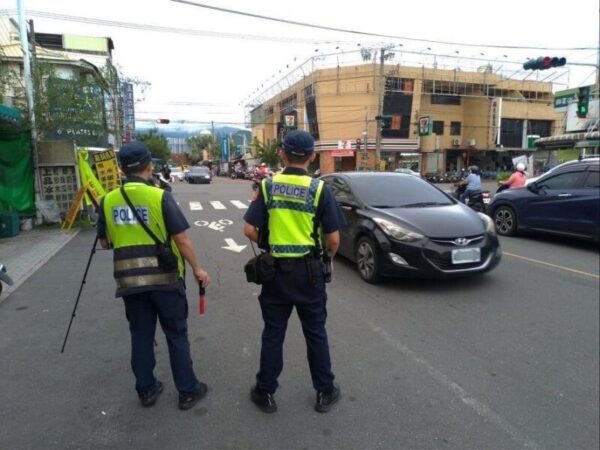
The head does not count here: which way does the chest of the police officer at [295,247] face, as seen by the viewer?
away from the camera

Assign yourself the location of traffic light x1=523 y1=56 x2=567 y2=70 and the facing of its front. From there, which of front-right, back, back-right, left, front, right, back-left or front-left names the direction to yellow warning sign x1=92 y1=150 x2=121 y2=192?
front-right

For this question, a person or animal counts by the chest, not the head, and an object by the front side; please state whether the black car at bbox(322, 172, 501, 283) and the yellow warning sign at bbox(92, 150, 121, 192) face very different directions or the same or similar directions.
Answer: same or similar directions

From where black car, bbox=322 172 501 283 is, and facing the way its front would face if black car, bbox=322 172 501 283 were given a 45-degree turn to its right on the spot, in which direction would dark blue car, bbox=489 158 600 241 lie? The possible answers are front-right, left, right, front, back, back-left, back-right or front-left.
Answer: back-left

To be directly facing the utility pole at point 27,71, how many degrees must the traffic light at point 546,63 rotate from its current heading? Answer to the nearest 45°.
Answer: approximately 45° to its right

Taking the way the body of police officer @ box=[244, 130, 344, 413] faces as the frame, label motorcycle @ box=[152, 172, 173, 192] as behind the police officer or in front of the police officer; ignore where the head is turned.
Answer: in front

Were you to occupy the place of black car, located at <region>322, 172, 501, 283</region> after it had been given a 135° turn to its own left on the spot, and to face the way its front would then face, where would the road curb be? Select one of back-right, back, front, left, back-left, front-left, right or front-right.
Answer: left

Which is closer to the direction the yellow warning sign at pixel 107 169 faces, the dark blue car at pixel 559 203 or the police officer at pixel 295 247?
the police officer

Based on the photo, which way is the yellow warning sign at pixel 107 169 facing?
toward the camera

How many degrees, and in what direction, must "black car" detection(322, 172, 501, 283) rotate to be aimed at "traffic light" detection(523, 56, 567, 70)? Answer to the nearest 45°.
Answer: approximately 135° to its left

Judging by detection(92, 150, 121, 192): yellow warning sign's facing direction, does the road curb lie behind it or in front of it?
in front

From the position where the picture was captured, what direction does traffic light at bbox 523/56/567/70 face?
facing the viewer

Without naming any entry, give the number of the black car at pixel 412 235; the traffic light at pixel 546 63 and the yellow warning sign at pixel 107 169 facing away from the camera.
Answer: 0

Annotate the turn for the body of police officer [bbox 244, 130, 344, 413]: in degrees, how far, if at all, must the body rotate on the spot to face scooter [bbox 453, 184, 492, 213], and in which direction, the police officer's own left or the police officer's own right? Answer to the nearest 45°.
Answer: approximately 45° to the police officer's own right

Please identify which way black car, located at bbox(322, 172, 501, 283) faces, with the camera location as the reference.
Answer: facing the viewer and to the right of the viewer

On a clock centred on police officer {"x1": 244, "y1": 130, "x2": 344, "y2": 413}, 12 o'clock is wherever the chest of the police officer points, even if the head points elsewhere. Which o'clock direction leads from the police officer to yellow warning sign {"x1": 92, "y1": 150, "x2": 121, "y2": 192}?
The yellow warning sign is roughly at 11 o'clock from the police officer.
